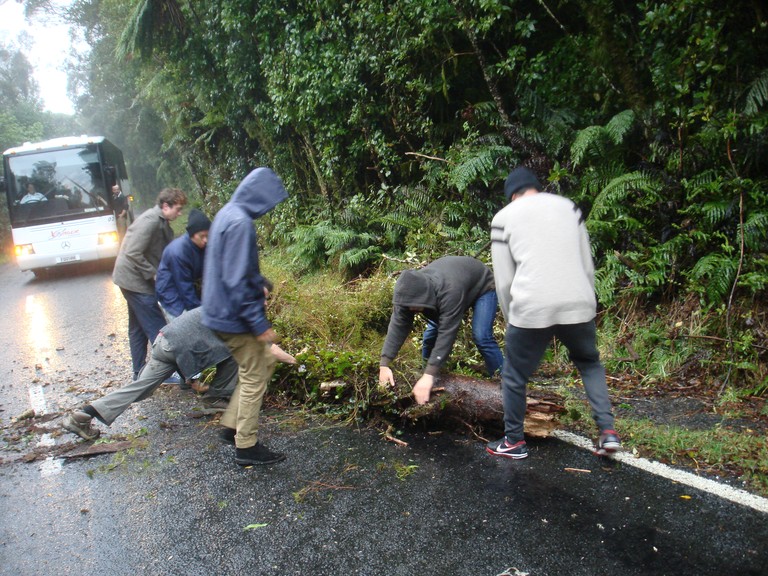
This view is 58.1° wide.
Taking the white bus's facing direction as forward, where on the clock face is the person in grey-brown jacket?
The person in grey-brown jacket is roughly at 12 o'clock from the white bus.

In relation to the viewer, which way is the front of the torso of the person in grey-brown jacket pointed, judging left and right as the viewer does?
facing to the right of the viewer

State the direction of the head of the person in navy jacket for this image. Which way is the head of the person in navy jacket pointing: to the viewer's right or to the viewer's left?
to the viewer's right

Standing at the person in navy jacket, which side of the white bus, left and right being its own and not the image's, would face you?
front

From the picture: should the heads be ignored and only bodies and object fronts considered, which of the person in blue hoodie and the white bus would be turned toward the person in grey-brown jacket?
the white bus

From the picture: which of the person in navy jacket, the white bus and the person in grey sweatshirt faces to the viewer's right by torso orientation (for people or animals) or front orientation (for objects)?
the person in navy jacket

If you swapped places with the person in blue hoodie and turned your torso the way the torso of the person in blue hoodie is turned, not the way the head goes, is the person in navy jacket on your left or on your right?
on your left

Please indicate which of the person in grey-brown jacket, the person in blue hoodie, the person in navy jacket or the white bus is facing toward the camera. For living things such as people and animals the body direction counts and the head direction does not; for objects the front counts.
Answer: the white bus

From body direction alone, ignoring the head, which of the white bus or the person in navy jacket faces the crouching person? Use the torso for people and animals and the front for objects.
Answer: the white bus

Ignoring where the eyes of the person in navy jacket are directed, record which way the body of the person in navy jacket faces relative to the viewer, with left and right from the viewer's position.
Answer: facing to the right of the viewer

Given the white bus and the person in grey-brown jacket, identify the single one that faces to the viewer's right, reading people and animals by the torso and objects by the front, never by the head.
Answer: the person in grey-brown jacket

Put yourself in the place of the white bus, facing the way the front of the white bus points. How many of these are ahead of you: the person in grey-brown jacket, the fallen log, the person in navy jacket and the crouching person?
4

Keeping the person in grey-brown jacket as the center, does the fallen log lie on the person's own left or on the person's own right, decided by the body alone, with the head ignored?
on the person's own right

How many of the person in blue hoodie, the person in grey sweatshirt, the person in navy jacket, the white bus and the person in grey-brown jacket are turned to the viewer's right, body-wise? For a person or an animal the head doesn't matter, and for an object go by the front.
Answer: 3

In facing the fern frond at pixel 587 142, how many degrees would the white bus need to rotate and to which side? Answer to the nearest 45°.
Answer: approximately 45° to its left

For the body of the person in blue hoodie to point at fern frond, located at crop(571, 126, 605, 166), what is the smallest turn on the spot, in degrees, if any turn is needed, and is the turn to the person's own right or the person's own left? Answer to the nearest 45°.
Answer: approximately 45° to the person's own left

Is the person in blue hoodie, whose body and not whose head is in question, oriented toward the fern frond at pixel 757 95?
yes

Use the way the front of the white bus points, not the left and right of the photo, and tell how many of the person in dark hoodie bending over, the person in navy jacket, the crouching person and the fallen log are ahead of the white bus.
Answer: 4

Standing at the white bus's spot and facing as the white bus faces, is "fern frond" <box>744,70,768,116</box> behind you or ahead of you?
ahead

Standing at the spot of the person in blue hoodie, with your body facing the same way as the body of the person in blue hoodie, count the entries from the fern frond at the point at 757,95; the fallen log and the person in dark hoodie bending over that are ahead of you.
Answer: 3
